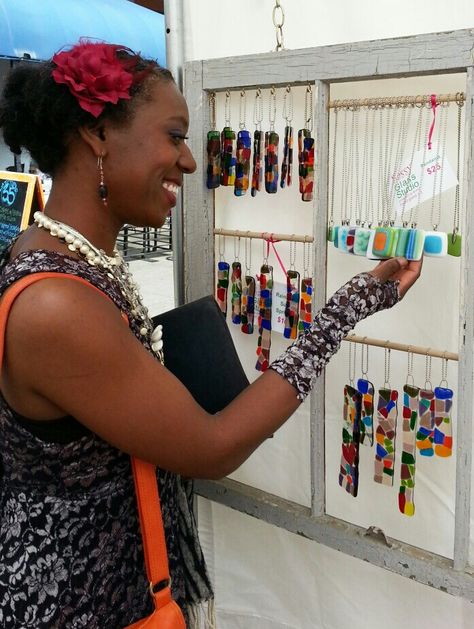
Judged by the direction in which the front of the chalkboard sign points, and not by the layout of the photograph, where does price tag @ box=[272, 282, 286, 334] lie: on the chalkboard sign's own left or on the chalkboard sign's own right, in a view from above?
on the chalkboard sign's own left

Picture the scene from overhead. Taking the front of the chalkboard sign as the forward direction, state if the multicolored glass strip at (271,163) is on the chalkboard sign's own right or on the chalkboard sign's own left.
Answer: on the chalkboard sign's own left

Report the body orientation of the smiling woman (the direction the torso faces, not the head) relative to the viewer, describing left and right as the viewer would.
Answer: facing to the right of the viewer

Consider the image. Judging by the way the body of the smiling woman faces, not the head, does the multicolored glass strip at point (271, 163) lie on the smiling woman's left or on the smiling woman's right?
on the smiling woman's left

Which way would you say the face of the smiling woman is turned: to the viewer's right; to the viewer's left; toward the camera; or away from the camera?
to the viewer's right

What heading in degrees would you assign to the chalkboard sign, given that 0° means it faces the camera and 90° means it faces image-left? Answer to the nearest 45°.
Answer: approximately 45°

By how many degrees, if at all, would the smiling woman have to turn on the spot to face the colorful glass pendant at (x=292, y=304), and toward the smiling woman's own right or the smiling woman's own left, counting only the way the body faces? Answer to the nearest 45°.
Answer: approximately 45° to the smiling woman's own left

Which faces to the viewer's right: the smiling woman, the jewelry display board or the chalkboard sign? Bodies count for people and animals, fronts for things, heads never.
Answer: the smiling woman

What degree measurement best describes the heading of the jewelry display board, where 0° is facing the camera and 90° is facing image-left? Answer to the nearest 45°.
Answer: approximately 45°
